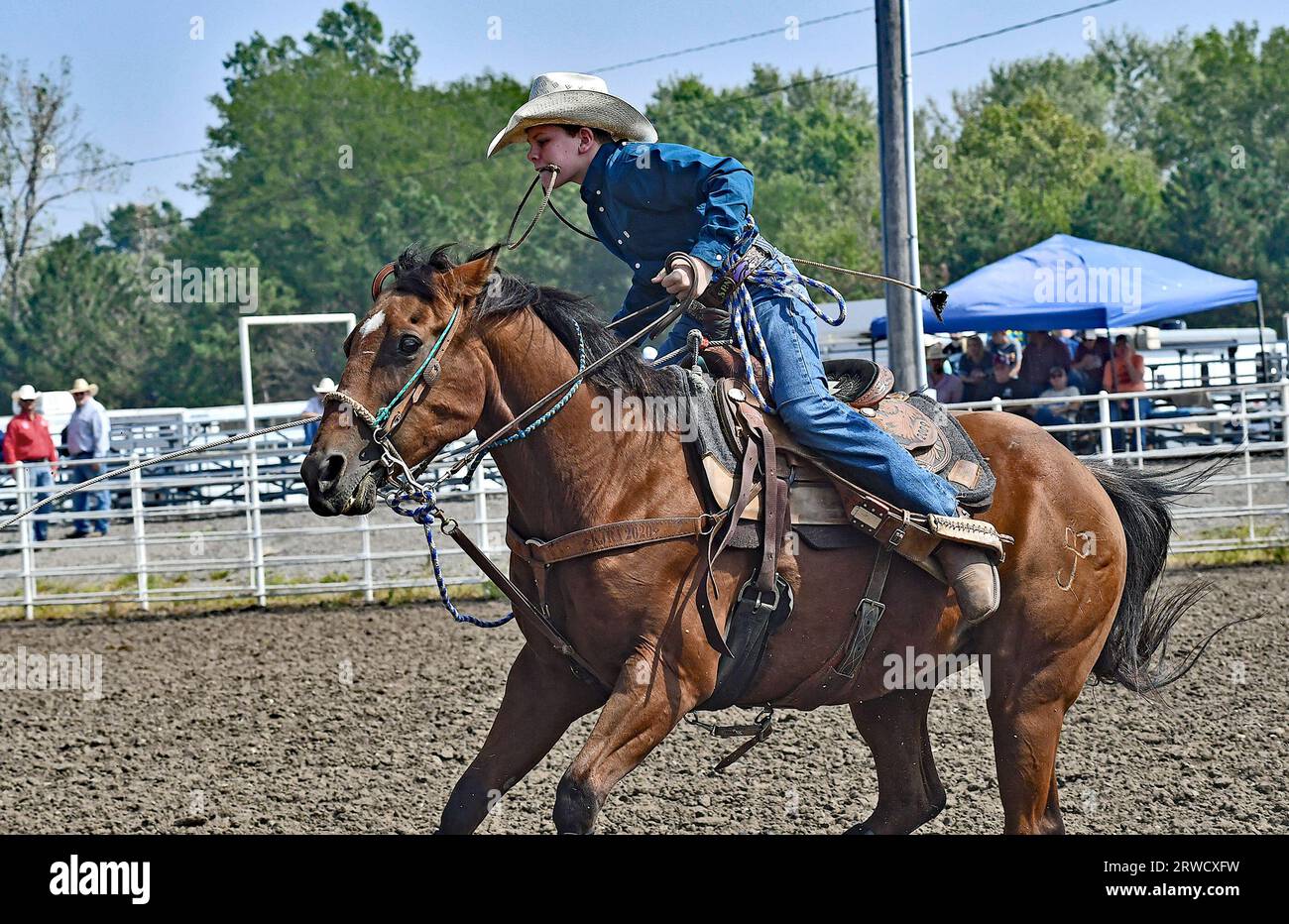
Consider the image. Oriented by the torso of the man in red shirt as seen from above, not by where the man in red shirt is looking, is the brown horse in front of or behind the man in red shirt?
in front

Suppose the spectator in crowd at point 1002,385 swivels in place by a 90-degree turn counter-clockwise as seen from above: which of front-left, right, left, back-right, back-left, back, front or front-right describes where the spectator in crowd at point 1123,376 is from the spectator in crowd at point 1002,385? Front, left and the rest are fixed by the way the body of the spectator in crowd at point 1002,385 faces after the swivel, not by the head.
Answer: front-left

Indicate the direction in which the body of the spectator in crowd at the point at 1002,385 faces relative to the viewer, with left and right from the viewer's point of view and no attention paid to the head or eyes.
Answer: facing the viewer

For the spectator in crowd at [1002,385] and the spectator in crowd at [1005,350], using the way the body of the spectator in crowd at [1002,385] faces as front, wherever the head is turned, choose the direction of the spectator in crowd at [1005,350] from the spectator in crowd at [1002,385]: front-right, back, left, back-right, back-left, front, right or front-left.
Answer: back

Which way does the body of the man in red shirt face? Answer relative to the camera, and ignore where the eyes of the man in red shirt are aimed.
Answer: toward the camera

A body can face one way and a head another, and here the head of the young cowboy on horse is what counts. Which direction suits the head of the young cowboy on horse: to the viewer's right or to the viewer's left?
to the viewer's left

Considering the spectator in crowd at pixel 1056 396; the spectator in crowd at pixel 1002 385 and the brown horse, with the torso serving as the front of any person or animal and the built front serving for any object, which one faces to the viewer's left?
the brown horse

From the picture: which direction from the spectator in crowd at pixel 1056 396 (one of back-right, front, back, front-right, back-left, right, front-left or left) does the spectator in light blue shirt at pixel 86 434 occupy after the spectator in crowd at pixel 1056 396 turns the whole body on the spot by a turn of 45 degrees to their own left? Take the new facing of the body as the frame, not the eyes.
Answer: back-right

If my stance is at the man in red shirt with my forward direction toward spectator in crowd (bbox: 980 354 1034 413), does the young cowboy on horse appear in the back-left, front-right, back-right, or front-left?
front-right

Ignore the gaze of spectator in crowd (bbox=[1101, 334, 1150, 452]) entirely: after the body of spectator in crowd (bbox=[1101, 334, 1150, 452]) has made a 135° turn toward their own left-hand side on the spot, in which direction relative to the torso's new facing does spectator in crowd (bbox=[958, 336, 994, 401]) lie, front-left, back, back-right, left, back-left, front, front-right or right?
back

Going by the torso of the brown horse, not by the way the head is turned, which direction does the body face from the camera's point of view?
to the viewer's left

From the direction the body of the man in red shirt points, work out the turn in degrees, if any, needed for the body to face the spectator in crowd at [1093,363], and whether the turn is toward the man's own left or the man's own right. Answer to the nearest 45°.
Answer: approximately 45° to the man's own left
